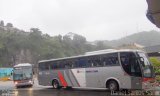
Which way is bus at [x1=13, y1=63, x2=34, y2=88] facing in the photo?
toward the camera

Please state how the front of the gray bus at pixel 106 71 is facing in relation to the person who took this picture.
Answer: facing the viewer and to the right of the viewer

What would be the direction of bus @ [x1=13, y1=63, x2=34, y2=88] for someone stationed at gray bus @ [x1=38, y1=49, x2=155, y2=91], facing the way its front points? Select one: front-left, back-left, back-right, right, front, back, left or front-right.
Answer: back

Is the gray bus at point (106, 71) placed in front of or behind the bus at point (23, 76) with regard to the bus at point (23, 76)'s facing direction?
in front

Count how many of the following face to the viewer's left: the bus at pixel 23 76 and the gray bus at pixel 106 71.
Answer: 0
